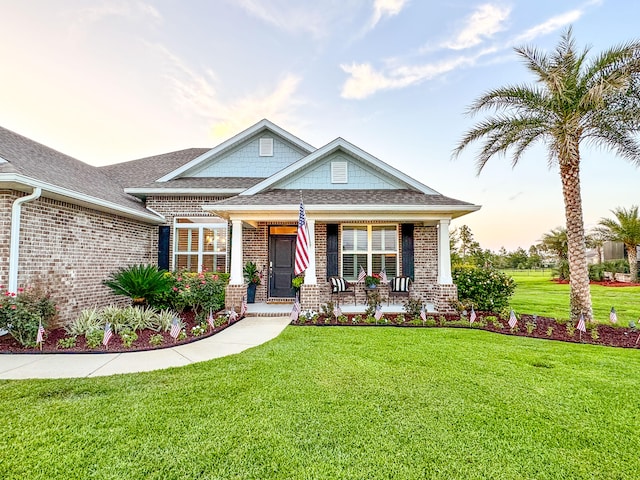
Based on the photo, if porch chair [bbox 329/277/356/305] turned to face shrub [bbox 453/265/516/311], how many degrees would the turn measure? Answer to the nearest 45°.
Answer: approximately 45° to its left

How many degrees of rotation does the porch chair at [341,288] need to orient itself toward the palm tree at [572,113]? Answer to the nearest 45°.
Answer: approximately 45° to its left

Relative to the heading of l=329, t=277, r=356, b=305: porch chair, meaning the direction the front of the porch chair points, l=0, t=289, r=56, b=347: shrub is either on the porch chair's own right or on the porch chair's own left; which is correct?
on the porch chair's own right

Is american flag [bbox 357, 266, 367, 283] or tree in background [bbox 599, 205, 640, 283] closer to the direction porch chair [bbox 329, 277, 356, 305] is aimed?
the american flag

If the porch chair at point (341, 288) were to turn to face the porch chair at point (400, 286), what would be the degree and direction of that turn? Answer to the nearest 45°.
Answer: approximately 45° to its left

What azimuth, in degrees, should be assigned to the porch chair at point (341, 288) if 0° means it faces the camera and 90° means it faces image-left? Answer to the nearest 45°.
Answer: approximately 315°

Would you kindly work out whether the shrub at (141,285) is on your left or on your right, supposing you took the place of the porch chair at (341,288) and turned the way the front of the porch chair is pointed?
on your right
